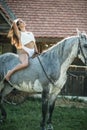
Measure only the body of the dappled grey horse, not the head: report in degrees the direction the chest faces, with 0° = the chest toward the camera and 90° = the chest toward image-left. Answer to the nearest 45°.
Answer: approximately 270°
